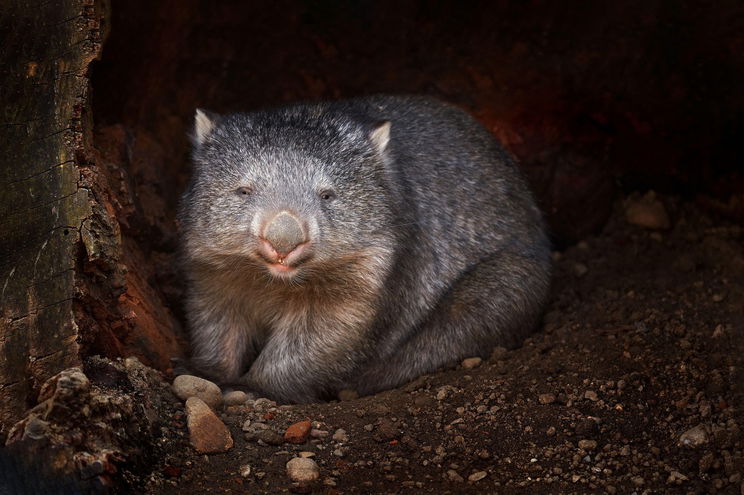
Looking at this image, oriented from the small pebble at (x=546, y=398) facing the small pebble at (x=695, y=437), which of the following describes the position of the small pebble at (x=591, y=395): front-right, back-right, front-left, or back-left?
front-left

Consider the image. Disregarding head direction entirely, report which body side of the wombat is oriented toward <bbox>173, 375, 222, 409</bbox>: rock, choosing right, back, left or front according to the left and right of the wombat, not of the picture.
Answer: front

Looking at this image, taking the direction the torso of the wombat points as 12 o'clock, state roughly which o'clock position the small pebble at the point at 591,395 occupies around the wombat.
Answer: The small pebble is roughly at 9 o'clock from the wombat.

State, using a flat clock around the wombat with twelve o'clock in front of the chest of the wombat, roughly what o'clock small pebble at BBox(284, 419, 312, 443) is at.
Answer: The small pebble is roughly at 11 o'clock from the wombat.

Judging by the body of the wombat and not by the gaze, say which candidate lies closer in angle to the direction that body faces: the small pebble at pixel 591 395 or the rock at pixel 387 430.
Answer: the rock

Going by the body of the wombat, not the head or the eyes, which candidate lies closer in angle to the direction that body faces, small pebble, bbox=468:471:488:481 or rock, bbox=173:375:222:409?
the rock

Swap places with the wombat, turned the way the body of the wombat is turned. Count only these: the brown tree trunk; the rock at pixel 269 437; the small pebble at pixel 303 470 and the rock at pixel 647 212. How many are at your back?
1

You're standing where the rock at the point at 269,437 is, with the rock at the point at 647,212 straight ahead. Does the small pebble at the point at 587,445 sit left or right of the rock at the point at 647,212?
right

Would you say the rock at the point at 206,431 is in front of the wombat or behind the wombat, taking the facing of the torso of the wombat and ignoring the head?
in front

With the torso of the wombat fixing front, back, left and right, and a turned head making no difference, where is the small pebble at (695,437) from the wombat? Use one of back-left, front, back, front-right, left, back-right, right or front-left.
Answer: left

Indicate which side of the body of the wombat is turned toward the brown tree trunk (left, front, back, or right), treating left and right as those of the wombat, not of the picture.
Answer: front

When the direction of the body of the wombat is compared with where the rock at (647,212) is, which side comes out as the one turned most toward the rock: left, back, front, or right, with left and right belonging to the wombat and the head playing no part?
back

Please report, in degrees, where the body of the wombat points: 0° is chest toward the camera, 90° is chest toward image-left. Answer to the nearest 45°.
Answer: approximately 45°

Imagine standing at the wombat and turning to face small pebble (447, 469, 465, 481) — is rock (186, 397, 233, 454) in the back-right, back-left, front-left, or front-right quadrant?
front-right

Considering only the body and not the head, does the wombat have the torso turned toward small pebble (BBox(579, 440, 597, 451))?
no

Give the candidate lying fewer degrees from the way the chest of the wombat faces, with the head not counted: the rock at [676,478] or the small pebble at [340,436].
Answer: the small pebble

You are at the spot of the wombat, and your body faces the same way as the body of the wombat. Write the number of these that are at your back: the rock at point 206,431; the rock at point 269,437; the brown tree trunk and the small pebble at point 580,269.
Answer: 1

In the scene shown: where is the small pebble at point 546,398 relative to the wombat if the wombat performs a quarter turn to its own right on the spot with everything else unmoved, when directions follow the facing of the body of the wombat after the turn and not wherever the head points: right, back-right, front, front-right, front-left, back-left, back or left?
back
